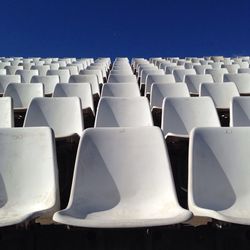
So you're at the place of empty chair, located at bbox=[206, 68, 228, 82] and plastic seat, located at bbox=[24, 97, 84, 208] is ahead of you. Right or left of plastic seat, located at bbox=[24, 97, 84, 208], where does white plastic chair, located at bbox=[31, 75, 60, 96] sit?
right

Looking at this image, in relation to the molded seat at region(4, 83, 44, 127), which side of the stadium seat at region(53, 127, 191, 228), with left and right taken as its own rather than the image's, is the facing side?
back

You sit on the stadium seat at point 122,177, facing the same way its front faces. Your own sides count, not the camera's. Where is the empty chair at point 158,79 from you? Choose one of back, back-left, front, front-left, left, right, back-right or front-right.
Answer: back

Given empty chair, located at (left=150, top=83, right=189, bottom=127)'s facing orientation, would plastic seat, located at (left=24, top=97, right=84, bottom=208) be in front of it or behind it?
in front

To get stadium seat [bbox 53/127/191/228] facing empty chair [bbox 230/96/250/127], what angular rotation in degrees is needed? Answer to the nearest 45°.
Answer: approximately 135° to its left

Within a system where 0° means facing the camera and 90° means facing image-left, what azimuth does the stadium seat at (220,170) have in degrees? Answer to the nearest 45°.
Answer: approximately 0°

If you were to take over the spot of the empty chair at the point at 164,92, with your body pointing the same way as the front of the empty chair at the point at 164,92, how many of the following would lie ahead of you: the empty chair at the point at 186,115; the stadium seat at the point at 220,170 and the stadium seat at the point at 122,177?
3

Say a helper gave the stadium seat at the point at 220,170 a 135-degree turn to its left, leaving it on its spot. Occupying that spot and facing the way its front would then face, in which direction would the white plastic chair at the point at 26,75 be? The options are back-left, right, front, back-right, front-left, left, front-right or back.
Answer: left

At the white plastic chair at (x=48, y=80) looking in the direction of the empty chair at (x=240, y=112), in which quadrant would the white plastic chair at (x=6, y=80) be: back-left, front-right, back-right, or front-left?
back-right

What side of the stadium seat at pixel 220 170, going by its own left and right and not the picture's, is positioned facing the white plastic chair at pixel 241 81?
back
